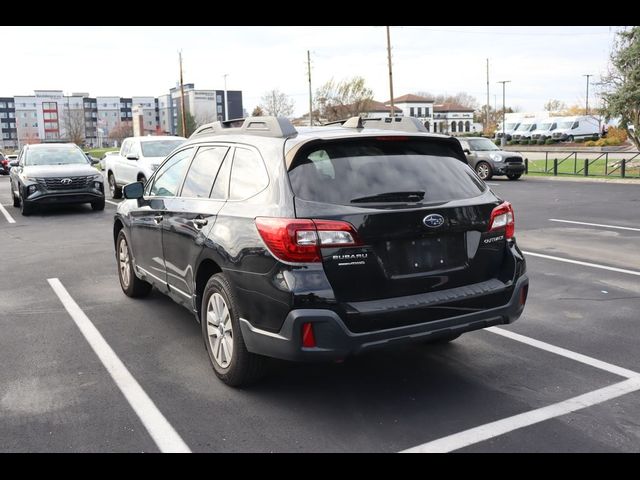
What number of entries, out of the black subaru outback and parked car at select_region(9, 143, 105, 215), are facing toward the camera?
1

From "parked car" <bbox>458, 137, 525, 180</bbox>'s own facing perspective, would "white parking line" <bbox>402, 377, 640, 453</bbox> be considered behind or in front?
in front

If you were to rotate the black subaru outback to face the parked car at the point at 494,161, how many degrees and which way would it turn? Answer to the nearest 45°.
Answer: approximately 45° to its right

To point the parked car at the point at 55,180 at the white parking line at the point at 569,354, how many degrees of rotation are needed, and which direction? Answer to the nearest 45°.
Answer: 0° — it already faces it

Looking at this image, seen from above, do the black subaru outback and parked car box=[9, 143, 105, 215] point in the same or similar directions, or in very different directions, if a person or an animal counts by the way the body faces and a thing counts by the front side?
very different directions

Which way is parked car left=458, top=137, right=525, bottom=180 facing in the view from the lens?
facing the viewer and to the right of the viewer

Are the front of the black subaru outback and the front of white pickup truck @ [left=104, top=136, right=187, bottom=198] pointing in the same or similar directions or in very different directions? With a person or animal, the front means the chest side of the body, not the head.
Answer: very different directions

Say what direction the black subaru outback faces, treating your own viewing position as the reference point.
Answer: facing away from the viewer and to the left of the viewer

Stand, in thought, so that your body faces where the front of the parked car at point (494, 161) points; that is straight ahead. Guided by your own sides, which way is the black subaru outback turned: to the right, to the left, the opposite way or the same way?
the opposite way

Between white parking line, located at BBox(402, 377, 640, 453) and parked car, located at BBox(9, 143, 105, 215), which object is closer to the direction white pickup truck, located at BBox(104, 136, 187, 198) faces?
the white parking line

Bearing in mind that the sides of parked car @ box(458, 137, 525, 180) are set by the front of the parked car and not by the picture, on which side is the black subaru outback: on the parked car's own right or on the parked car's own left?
on the parked car's own right

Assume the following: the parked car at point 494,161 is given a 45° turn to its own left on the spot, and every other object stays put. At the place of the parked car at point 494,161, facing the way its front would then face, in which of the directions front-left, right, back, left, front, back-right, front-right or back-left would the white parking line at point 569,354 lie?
right

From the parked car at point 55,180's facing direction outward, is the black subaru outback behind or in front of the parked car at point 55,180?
in front

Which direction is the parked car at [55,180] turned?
toward the camera

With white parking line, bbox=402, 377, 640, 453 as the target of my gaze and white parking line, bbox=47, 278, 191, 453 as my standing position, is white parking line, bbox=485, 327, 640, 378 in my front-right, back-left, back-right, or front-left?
front-left
